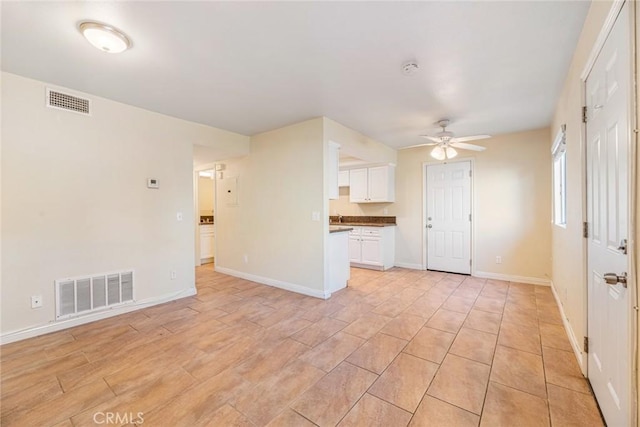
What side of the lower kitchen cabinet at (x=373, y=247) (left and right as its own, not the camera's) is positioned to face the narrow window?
left

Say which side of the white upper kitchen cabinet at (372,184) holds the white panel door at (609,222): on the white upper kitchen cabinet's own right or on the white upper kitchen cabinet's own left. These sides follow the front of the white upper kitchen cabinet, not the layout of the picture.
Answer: on the white upper kitchen cabinet's own left

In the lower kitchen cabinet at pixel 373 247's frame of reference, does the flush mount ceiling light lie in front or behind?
in front

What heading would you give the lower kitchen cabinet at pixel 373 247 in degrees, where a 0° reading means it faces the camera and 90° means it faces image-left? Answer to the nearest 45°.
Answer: approximately 45°

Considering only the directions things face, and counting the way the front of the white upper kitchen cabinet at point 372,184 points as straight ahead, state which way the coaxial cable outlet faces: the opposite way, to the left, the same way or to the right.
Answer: to the left

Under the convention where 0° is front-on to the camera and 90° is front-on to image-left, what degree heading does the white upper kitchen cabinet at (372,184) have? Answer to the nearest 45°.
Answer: approximately 45°

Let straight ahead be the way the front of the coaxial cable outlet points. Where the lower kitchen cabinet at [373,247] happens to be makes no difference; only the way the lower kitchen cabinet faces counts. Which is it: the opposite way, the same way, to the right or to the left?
to the right

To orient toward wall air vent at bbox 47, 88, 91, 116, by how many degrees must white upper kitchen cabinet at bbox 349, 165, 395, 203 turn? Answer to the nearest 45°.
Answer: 0° — it already faces it

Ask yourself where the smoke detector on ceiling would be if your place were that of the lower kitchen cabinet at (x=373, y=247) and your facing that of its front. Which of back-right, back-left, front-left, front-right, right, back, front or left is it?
front-left
